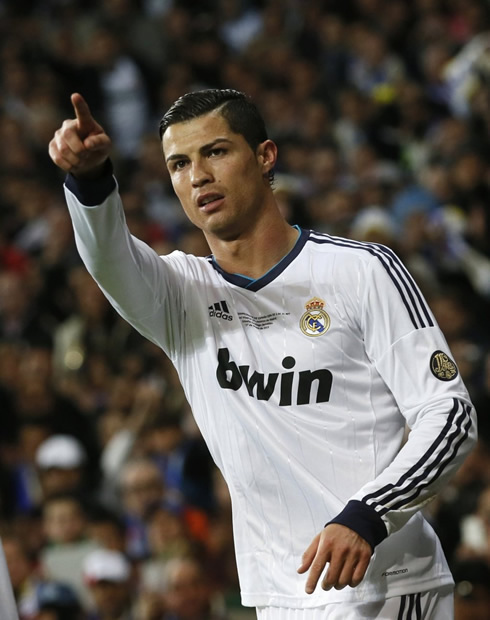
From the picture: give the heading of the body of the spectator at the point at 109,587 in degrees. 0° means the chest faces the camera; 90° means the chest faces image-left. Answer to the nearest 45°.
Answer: approximately 0°

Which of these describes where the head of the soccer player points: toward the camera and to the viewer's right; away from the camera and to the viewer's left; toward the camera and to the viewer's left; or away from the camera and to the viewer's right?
toward the camera and to the viewer's left

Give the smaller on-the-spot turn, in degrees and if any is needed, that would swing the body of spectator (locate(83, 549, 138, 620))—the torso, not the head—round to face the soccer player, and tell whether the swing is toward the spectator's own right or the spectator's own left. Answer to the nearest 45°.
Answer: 0° — they already face them
